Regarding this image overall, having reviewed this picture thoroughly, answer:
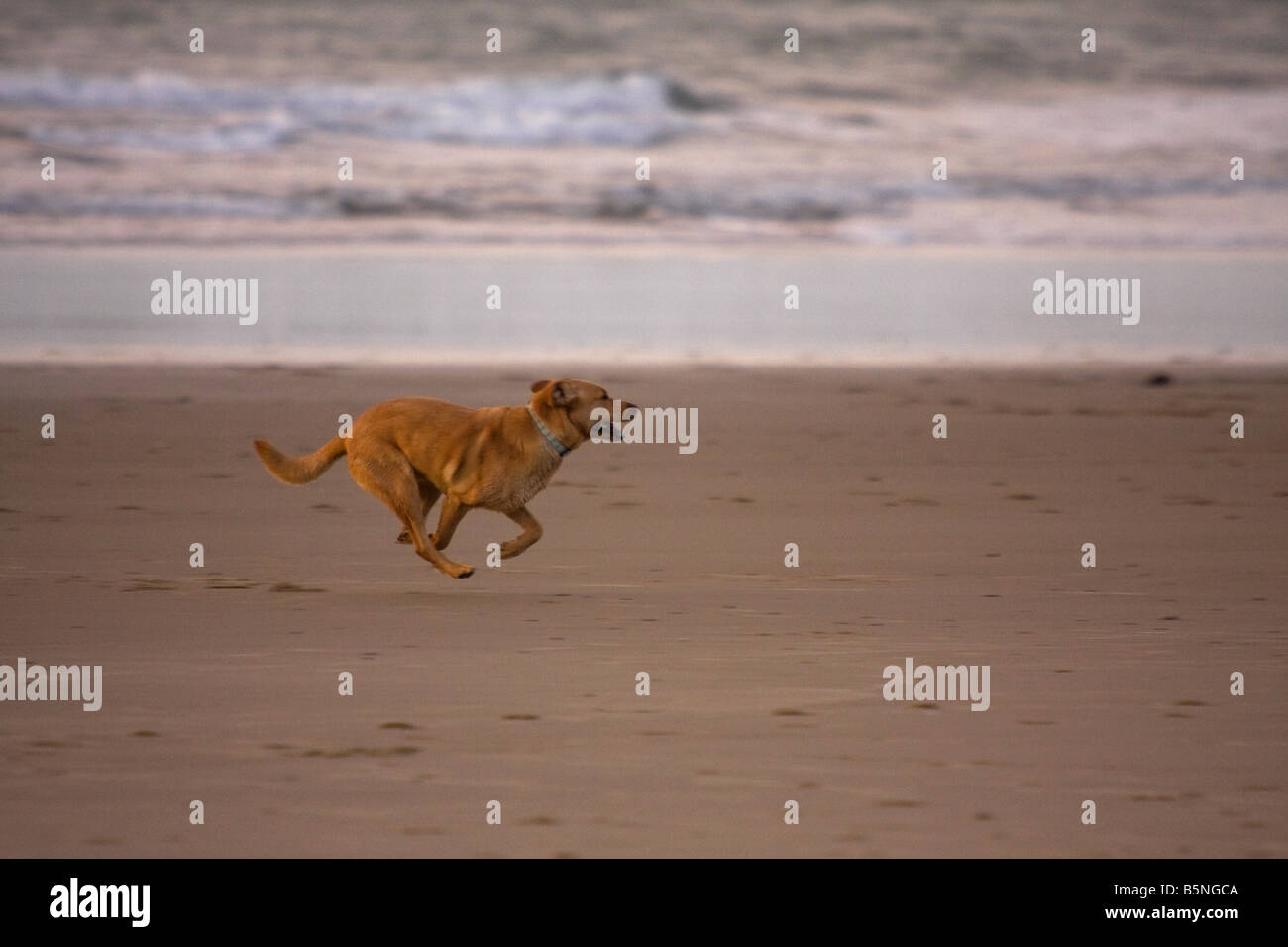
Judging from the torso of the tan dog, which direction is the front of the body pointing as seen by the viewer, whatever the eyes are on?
to the viewer's right
